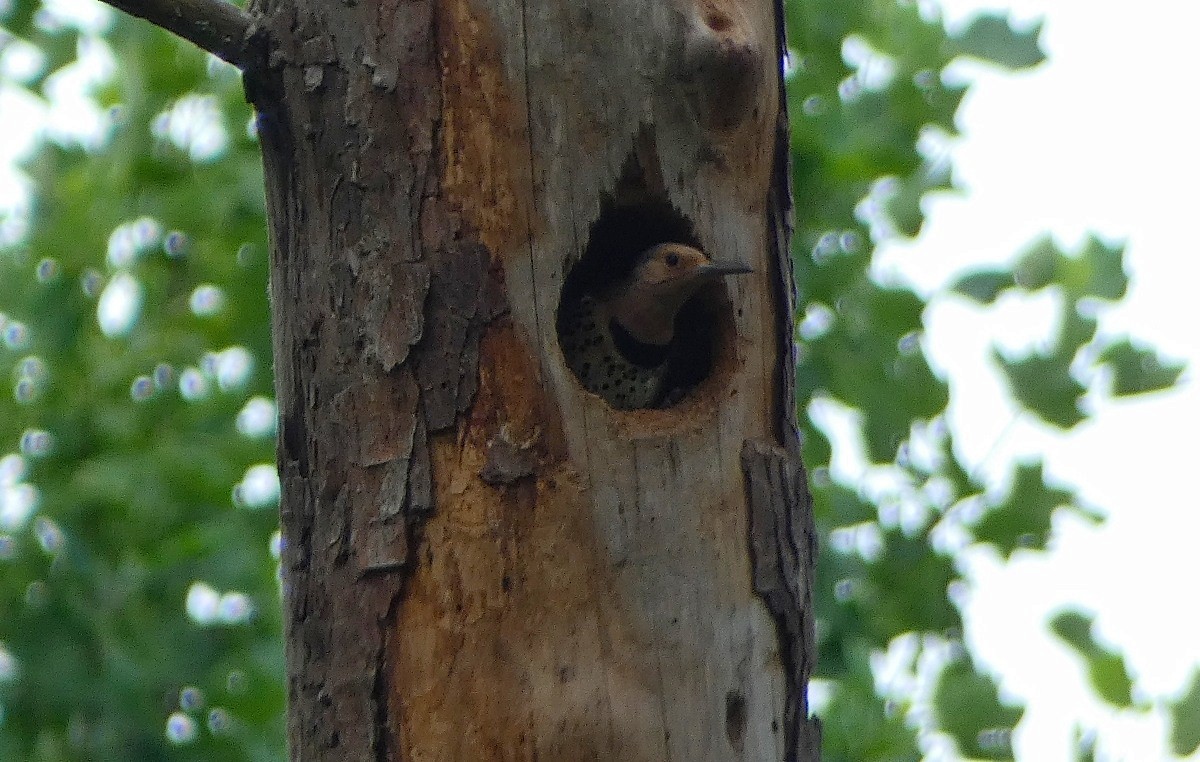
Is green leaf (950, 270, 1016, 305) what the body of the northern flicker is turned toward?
no

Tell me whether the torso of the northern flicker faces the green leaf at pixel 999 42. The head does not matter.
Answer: no

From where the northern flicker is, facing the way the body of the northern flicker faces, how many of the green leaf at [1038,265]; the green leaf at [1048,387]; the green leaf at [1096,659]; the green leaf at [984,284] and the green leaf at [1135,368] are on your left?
5

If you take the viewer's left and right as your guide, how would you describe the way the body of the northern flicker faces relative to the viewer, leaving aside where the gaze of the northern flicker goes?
facing the viewer and to the right of the viewer

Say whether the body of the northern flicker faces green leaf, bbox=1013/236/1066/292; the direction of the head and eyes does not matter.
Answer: no

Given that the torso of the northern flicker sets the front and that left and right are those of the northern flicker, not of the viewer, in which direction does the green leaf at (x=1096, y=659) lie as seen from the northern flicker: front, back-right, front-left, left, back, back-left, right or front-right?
left

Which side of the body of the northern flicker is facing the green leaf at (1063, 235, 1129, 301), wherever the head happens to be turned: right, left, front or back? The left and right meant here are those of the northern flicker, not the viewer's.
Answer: left

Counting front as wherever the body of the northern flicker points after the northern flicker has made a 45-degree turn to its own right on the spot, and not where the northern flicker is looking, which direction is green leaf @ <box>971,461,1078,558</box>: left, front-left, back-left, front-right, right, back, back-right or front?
back-left

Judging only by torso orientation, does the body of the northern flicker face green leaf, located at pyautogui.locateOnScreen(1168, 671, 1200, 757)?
no
